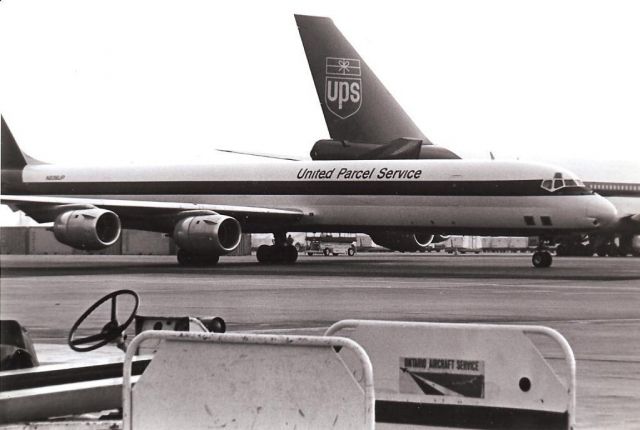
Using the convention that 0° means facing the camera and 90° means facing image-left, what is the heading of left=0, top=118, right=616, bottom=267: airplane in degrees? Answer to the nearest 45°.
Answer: approximately 315°
